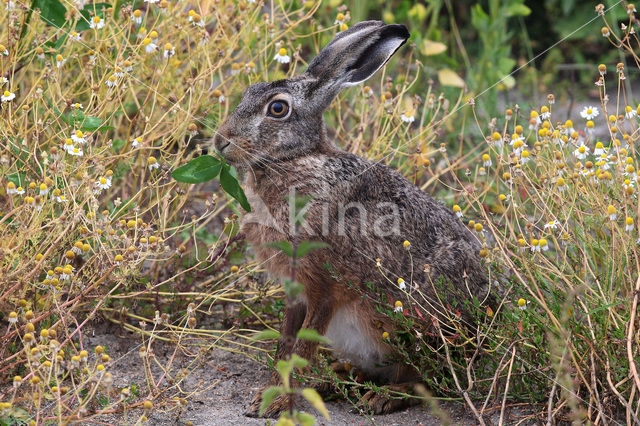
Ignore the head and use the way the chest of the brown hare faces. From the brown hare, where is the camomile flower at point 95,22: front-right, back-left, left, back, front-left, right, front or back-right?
front

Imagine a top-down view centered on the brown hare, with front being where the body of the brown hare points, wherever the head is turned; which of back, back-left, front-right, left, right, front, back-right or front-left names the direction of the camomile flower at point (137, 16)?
front

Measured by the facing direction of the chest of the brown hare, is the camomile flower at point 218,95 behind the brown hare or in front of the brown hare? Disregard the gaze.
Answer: in front

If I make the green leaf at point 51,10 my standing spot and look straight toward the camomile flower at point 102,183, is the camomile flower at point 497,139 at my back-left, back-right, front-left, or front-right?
front-left

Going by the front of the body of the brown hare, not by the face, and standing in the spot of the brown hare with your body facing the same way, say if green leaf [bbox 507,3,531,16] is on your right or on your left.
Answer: on your right

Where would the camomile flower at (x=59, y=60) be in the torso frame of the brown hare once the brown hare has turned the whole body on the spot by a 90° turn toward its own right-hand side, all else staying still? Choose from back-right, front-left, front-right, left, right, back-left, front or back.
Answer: left

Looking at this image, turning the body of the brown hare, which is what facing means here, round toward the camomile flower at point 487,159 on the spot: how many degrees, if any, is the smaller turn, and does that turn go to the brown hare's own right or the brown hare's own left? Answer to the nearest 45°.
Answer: approximately 180°

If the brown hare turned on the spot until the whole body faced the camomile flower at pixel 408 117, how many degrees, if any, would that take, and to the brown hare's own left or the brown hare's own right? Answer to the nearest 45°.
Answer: approximately 135° to the brown hare's own right

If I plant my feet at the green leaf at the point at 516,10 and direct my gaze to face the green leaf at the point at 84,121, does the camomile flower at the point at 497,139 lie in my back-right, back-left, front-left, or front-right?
front-left

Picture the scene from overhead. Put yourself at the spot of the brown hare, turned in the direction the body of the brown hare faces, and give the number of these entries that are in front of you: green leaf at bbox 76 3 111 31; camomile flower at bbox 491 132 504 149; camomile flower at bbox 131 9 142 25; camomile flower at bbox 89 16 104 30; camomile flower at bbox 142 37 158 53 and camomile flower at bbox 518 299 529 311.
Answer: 4

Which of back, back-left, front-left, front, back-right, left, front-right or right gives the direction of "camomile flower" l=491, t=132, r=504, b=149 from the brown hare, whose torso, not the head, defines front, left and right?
back

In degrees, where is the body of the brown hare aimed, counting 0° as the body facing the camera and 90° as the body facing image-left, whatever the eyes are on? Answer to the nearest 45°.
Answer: approximately 90°

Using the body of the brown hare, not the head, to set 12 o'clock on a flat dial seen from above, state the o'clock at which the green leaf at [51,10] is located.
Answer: The green leaf is roughly at 2 o'clock from the brown hare.

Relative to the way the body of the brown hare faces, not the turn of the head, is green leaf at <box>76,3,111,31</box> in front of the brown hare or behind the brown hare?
in front
